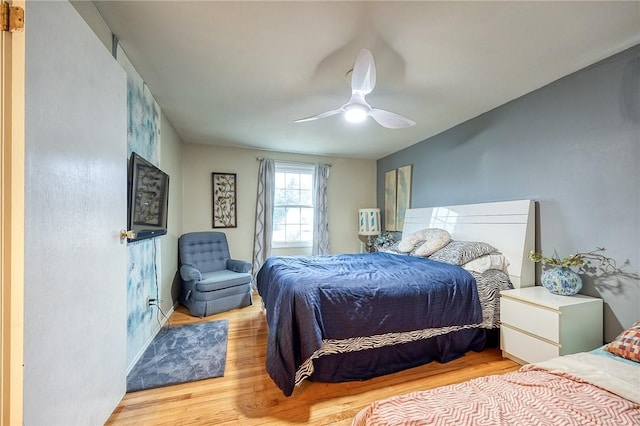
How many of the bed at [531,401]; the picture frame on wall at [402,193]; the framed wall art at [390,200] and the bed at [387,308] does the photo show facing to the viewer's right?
0

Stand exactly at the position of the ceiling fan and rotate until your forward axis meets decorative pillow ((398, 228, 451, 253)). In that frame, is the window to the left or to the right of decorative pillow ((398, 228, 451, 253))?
left

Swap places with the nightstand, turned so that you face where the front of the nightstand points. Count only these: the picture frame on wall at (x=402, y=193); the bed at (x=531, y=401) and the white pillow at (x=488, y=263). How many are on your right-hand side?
2

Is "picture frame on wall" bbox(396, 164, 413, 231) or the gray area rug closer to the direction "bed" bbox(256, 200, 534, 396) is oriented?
the gray area rug

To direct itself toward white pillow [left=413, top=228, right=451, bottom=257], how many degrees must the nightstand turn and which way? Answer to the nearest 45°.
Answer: approximately 90° to its right

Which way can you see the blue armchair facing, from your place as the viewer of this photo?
facing the viewer and to the right of the viewer

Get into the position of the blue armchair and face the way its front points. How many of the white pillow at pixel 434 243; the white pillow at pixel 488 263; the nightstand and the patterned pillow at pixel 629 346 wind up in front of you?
4

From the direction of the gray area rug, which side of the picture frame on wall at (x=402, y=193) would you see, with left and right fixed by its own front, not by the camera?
front

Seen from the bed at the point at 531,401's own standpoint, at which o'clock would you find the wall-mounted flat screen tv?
The wall-mounted flat screen tv is roughly at 1 o'clock from the bed.

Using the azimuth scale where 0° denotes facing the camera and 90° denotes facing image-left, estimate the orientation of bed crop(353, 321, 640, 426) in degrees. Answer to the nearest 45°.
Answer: approximately 45°

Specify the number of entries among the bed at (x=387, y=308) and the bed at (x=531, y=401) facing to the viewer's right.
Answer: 0

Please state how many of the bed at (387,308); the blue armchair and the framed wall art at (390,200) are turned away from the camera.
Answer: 0

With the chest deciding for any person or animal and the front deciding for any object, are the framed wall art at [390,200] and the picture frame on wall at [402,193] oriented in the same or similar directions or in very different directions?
same or similar directions

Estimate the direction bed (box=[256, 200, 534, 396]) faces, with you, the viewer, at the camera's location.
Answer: facing the viewer and to the left of the viewer

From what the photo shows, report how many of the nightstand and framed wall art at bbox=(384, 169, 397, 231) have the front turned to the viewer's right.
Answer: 0

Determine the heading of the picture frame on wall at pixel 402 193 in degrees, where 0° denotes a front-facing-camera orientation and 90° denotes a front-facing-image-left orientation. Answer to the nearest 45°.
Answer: approximately 45°

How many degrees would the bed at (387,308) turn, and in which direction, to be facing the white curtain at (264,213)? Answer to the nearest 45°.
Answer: approximately 90° to its right

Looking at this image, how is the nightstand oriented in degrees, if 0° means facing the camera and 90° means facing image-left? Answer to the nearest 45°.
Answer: approximately 45°

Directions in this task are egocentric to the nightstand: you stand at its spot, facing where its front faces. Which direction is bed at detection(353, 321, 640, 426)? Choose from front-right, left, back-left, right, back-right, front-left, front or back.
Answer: front-left

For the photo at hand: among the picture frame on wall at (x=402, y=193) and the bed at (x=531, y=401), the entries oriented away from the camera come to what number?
0
